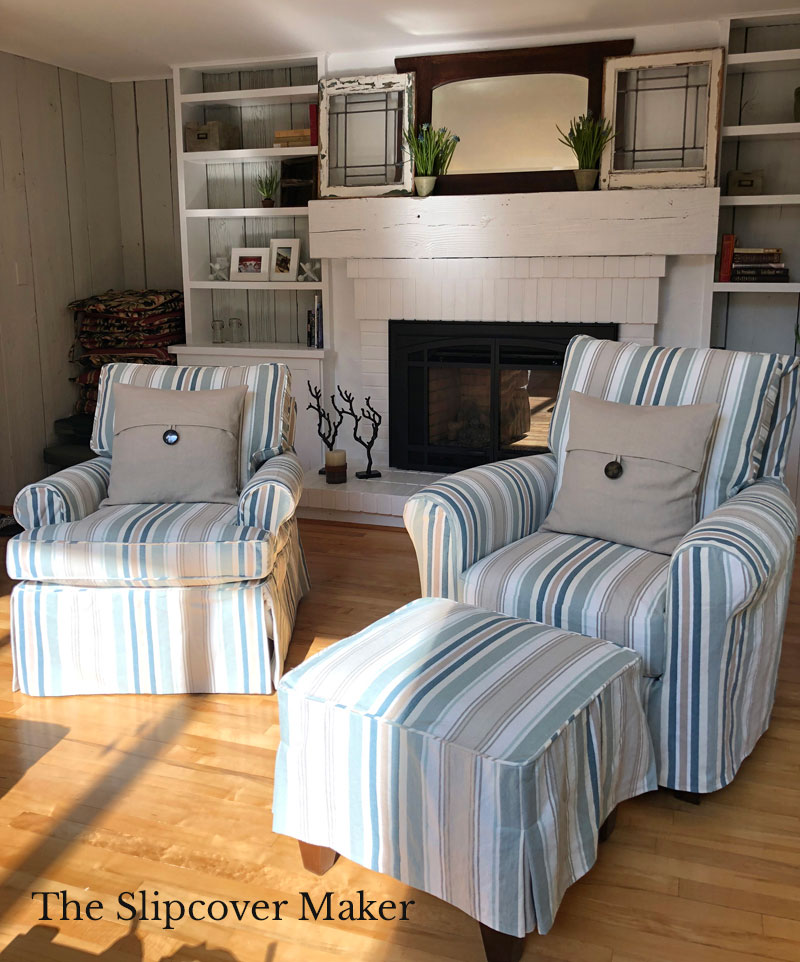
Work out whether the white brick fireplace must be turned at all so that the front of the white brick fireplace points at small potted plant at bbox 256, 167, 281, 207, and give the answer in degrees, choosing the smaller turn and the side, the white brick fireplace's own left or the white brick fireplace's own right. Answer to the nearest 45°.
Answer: approximately 135° to the white brick fireplace's own right

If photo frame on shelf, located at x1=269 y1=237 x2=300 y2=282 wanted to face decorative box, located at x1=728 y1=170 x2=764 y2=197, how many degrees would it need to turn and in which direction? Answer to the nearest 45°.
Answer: approximately 45° to its left

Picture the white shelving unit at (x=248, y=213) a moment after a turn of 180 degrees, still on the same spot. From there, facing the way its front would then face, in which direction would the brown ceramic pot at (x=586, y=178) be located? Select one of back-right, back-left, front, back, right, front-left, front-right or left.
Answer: back-right

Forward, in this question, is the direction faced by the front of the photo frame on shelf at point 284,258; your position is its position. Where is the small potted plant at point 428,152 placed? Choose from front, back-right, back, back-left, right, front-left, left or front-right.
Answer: front-left

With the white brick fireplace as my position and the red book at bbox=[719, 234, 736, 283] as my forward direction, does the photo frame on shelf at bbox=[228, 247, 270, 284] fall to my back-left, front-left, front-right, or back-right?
back-left

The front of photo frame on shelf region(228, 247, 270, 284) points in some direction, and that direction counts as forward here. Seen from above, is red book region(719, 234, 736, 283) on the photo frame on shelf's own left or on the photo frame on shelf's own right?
on the photo frame on shelf's own left

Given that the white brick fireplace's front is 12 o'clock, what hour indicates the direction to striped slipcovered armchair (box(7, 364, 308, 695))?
The striped slipcovered armchair is roughly at 1 o'clock from the white brick fireplace.

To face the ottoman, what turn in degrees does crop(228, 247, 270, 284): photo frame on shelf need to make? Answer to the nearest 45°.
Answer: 0° — it already faces it

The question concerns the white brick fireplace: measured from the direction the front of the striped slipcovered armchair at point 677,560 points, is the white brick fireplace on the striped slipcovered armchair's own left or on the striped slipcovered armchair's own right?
on the striped slipcovered armchair's own right
